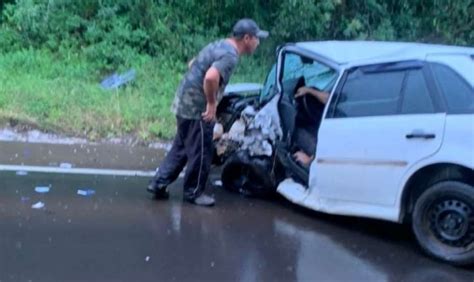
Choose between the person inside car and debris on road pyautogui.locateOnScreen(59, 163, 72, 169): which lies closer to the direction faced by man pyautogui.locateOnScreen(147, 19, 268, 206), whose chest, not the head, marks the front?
the person inside car

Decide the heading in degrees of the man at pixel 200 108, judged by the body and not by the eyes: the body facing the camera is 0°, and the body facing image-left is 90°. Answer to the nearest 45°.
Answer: approximately 270°

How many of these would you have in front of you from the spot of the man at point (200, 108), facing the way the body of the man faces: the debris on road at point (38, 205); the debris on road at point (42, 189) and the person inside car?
1

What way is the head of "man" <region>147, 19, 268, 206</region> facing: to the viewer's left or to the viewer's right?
to the viewer's right

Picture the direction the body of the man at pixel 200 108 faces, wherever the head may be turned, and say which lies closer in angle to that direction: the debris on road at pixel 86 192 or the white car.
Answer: the white car

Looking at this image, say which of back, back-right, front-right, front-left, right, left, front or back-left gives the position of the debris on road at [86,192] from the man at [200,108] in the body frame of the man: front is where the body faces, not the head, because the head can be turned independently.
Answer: back

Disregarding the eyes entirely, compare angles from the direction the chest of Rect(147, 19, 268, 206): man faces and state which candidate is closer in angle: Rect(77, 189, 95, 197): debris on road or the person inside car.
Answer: the person inside car

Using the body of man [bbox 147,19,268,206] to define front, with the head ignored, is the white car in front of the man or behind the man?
in front

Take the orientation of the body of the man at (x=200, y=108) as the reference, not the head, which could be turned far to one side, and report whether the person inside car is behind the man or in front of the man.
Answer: in front

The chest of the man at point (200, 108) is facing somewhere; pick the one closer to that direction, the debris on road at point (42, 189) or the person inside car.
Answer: the person inside car

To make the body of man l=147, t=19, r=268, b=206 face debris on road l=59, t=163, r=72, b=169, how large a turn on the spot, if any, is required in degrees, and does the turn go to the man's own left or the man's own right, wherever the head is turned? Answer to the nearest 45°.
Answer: approximately 135° to the man's own left

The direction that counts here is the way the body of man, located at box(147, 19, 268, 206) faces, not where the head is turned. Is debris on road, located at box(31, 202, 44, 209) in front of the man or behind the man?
behind
